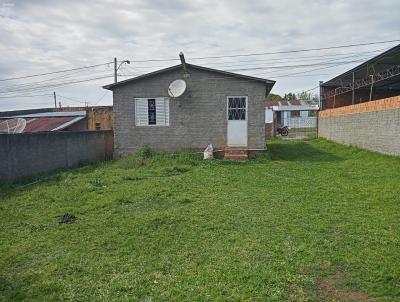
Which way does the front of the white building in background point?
toward the camera

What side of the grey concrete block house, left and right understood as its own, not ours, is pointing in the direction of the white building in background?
back

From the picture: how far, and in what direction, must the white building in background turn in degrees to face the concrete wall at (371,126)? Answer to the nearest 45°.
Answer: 0° — it already faces it

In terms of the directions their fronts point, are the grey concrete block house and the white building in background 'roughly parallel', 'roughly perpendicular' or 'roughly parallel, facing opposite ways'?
roughly parallel

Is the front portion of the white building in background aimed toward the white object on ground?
yes

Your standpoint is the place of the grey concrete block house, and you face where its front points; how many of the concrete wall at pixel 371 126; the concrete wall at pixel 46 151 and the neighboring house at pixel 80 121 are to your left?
1

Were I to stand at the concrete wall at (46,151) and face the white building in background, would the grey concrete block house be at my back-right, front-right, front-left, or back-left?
front-right

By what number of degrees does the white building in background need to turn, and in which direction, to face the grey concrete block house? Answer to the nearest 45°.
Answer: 0° — it already faces it

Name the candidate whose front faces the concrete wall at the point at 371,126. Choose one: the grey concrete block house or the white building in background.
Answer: the white building in background

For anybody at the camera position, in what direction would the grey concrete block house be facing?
facing the viewer

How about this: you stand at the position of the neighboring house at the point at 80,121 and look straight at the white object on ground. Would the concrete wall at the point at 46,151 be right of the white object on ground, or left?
right

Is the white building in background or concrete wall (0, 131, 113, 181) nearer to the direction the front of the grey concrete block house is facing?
the concrete wall

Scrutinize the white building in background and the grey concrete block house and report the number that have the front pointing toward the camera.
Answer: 2

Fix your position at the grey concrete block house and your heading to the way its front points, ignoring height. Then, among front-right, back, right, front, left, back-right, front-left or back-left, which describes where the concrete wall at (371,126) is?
left

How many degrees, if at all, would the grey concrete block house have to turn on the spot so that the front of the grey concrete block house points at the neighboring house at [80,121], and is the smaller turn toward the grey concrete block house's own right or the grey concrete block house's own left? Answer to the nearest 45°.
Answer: approximately 135° to the grey concrete block house's own right

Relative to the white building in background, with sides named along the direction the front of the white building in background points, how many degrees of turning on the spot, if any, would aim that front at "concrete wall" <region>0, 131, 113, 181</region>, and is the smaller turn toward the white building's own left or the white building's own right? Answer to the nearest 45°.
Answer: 0° — it already faces it
